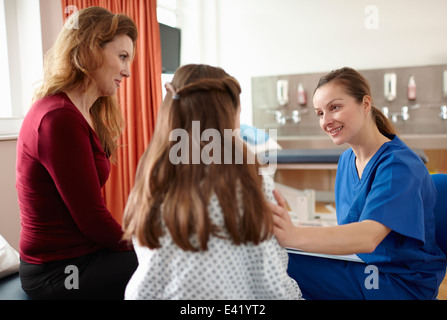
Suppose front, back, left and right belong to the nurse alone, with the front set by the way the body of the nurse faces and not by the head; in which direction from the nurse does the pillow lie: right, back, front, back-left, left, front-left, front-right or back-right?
front-right

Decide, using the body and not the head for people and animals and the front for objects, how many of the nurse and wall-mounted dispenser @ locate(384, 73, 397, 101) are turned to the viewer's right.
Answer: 0

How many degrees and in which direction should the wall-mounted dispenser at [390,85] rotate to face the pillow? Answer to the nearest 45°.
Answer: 0° — it already faces it

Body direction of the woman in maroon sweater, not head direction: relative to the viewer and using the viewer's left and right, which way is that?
facing to the right of the viewer

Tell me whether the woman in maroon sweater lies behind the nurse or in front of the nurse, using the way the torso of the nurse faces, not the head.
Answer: in front

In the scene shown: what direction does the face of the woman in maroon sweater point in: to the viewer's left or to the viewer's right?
to the viewer's right

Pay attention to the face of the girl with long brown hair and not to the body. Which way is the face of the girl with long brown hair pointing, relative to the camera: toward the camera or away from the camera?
away from the camera

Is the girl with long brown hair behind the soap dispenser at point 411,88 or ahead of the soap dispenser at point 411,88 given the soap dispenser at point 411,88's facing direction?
ahead

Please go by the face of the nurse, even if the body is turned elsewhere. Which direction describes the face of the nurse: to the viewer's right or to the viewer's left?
to the viewer's left

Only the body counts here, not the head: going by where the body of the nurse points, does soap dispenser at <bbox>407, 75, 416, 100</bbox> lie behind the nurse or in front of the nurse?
behind
